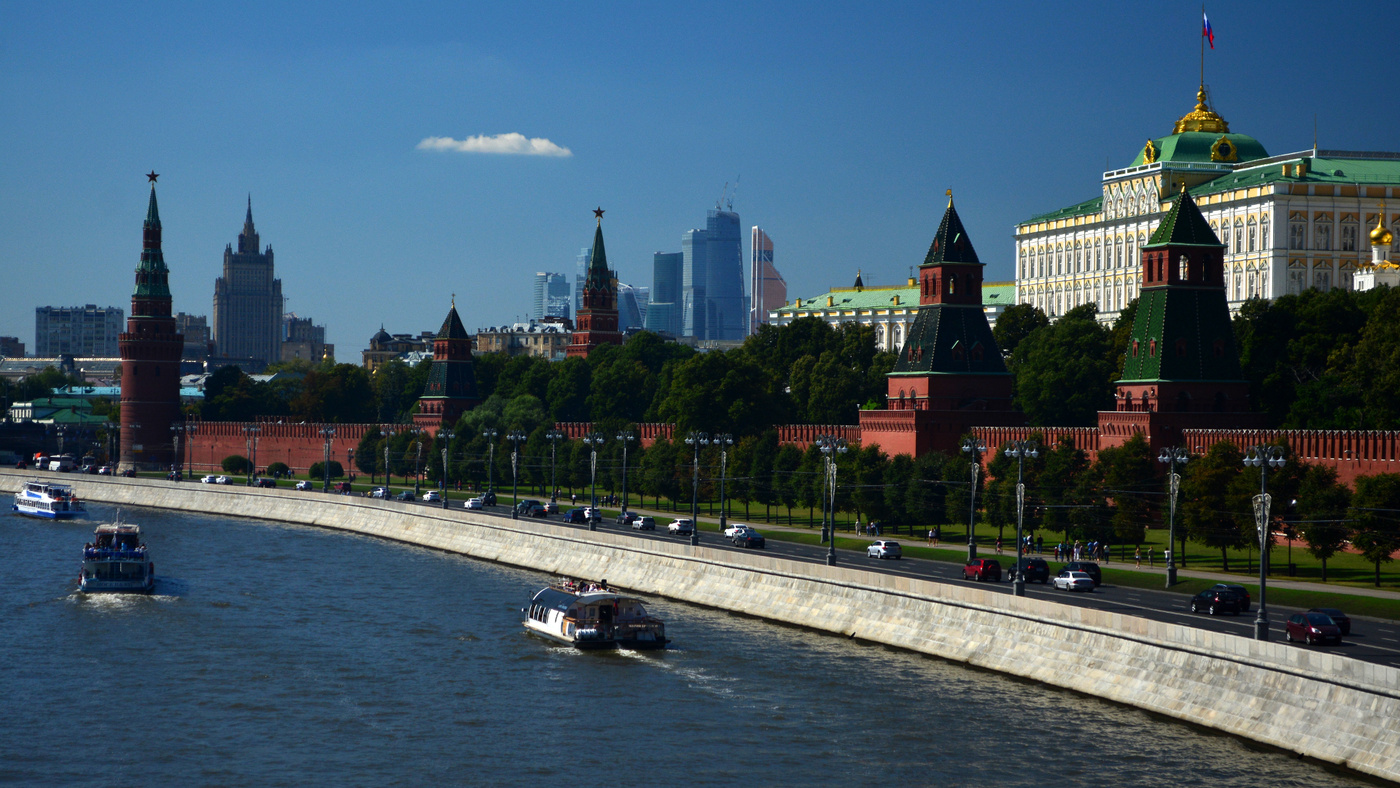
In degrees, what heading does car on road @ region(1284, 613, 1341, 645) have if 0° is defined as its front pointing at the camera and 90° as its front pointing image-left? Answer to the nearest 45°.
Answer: approximately 315°
